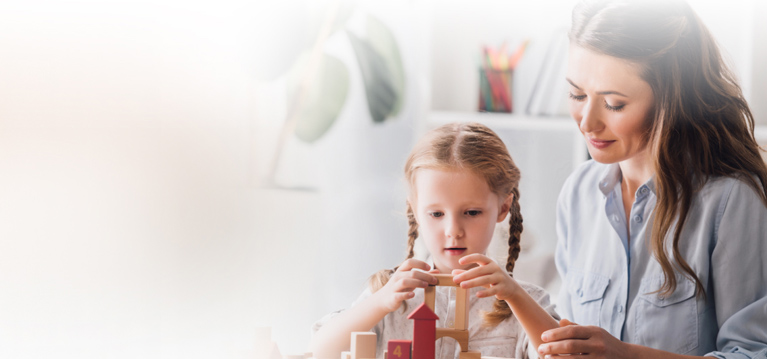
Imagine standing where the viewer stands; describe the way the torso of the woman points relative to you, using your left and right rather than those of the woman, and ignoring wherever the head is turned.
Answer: facing the viewer and to the left of the viewer

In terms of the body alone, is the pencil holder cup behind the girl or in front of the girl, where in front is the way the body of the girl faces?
behind

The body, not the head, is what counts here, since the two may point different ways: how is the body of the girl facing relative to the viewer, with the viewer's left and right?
facing the viewer

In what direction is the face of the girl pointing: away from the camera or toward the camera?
toward the camera

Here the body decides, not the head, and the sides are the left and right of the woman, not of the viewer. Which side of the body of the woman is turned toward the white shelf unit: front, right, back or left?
right

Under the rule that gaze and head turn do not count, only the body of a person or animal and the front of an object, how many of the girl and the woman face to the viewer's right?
0

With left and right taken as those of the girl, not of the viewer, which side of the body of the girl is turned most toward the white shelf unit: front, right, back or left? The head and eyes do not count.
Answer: back

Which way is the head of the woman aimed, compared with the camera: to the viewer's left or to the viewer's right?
to the viewer's left
